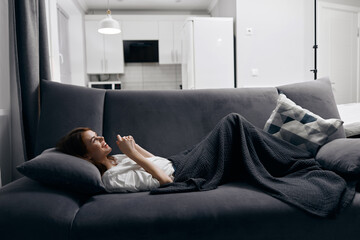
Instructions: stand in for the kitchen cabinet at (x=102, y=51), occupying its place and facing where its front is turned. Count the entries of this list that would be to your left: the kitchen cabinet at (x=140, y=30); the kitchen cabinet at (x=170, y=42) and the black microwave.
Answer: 3

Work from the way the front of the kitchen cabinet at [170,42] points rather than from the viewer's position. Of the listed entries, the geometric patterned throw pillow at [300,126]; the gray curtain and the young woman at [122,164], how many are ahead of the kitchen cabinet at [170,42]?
3

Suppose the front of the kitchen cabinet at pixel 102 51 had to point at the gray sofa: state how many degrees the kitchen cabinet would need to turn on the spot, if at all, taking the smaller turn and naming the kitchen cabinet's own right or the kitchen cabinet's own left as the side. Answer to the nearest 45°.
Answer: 0° — it already faces it

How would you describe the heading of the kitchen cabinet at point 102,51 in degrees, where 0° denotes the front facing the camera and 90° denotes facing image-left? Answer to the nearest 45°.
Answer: approximately 0°

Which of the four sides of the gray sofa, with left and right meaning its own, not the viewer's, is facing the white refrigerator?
back
